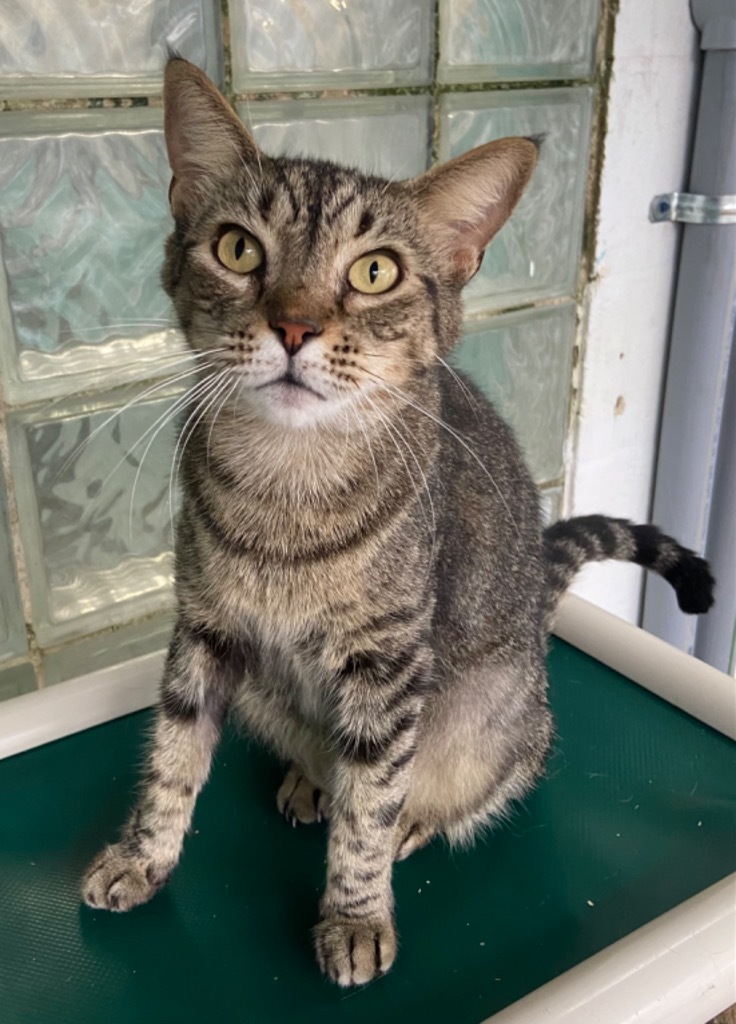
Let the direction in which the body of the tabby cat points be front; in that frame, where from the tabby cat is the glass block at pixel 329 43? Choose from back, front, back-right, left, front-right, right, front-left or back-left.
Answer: back-right

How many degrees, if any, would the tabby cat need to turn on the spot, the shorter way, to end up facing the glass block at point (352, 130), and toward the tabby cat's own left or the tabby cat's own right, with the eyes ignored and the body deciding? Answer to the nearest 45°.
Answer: approximately 135° to the tabby cat's own right

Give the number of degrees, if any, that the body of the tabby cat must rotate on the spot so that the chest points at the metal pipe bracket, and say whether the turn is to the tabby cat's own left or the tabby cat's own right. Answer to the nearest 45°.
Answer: approximately 180°

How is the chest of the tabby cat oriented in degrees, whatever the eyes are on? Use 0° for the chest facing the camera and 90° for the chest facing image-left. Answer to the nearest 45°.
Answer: approximately 45°

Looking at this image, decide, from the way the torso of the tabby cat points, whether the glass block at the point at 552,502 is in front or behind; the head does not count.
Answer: behind
